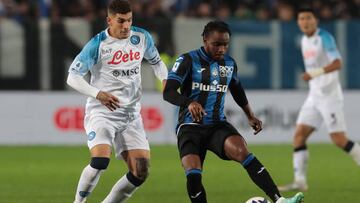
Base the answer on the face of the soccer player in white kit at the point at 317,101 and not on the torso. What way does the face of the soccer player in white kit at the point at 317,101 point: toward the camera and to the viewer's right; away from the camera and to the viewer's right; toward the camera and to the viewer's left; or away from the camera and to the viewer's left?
toward the camera and to the viewer's left

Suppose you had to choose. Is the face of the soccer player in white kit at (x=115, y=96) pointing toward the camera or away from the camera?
toward the camera

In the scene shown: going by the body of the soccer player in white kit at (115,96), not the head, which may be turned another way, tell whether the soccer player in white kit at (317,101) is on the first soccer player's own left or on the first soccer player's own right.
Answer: on the first soccer player's own left

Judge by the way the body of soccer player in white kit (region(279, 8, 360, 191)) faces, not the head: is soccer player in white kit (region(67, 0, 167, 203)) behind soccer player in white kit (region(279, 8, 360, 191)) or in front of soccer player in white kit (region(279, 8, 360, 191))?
in front

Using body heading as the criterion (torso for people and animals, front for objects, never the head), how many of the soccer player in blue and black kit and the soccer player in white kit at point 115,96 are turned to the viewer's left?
0

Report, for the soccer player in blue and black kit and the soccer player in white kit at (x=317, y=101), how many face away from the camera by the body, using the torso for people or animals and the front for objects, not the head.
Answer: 0
